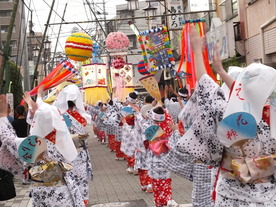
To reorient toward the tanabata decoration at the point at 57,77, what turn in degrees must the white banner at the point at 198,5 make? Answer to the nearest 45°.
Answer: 0° — it already faces it

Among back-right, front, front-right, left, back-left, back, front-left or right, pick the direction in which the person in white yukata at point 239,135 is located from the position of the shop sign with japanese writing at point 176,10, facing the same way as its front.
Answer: front

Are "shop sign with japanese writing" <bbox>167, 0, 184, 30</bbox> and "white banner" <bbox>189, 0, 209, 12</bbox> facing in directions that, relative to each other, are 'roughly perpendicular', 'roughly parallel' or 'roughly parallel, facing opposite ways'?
roughly parallel

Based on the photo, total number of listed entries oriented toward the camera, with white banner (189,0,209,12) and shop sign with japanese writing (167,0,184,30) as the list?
2

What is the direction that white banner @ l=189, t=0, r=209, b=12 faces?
toward the camera

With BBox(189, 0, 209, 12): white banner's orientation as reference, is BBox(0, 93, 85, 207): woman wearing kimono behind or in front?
in front

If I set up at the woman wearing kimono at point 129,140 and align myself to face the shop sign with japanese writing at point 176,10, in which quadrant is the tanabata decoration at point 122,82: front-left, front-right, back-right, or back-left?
front-left

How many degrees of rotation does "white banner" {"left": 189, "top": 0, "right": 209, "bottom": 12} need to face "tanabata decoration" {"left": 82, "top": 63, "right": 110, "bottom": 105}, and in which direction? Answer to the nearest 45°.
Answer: approximately 90° to its right

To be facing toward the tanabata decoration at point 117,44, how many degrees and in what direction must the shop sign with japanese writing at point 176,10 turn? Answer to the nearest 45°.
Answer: approximately 45° to its right

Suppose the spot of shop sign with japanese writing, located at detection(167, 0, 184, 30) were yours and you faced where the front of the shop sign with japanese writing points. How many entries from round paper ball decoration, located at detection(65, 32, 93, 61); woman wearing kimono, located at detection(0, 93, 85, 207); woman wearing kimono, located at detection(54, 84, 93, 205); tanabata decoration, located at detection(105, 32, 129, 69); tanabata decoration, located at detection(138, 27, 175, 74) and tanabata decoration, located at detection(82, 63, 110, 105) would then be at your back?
0

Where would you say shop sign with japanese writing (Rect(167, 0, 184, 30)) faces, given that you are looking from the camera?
facing the viewer

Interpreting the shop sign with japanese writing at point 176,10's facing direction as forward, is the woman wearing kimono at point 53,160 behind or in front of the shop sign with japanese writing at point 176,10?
in front

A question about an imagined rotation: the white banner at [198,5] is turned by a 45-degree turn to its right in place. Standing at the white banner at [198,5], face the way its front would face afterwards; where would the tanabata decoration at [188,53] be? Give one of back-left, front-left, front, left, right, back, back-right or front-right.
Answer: front-left

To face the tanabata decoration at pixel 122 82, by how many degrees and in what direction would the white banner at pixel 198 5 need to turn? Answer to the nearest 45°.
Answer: approximately 90° to its right

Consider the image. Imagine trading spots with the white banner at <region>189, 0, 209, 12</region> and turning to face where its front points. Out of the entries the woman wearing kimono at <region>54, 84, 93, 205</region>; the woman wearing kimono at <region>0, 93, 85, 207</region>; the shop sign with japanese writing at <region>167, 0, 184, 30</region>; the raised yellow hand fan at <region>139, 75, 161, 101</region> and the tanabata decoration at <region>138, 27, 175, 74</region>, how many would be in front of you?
4

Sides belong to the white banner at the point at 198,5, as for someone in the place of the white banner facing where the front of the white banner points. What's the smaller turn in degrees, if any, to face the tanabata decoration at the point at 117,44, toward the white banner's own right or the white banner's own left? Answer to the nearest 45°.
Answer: approximately 90° to the white banner's own right
